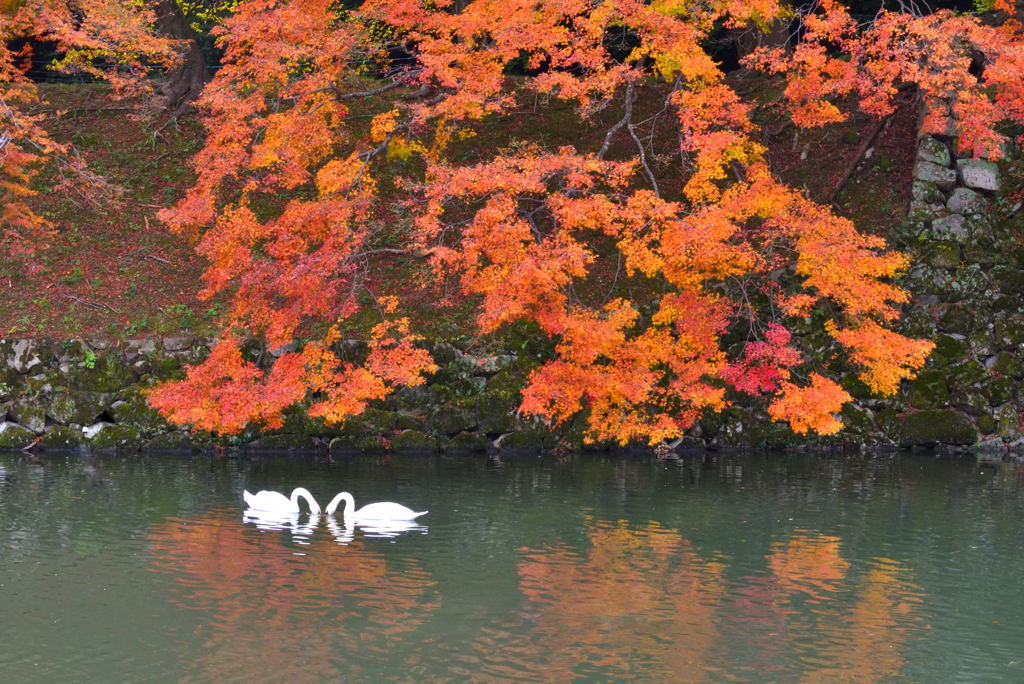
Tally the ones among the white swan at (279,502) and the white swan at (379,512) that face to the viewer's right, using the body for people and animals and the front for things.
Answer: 1

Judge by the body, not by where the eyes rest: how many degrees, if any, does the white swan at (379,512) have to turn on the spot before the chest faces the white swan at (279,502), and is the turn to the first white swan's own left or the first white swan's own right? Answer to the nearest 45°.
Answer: approximately 45° to the first white swan's own right

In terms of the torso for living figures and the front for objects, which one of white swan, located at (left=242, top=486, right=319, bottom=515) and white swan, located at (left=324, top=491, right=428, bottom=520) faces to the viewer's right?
white swan, located at (left=242, top=486, right=319, bottom=515)

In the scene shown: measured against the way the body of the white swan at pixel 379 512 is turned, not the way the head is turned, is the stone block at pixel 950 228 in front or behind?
behind

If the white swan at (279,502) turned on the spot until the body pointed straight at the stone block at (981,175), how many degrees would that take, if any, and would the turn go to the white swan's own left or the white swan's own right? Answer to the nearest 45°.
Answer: approximately 45° to the white swan's own left

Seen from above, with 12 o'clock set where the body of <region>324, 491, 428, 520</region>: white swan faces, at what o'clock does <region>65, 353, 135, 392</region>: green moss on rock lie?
The green moss on rock is roughly at 2 o'clock from the white swan.

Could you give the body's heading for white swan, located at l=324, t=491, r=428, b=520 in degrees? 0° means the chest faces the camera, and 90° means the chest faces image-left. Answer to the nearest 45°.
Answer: approximately 90°

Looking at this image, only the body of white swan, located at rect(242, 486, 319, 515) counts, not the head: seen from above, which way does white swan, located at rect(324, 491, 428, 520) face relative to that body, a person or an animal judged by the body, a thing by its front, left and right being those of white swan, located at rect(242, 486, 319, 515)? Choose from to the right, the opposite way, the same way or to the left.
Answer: the opposite way

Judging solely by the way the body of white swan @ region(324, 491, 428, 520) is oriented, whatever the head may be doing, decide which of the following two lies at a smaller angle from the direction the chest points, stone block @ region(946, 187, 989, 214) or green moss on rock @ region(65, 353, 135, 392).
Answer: the green moss on rock

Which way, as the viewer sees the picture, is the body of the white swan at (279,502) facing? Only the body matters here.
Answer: to the viewer's right

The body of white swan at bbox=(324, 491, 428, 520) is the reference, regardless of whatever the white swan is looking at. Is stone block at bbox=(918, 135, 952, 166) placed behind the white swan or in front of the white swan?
behind

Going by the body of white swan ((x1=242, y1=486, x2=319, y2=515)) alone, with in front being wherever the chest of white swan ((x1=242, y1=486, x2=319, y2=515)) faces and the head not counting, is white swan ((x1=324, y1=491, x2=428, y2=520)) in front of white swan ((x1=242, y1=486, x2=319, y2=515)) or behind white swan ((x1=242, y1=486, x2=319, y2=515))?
in front

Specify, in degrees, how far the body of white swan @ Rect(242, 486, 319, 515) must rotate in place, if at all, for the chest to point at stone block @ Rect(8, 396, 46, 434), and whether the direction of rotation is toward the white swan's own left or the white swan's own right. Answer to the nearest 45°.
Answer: approximately 135° to the white swan's own left

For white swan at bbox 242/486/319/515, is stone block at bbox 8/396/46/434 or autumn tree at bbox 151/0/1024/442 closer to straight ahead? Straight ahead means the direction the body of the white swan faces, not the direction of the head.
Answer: the autumn tree

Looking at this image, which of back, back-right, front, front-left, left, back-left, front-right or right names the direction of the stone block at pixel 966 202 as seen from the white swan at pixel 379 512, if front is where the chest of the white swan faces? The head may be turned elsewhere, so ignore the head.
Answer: back-right
